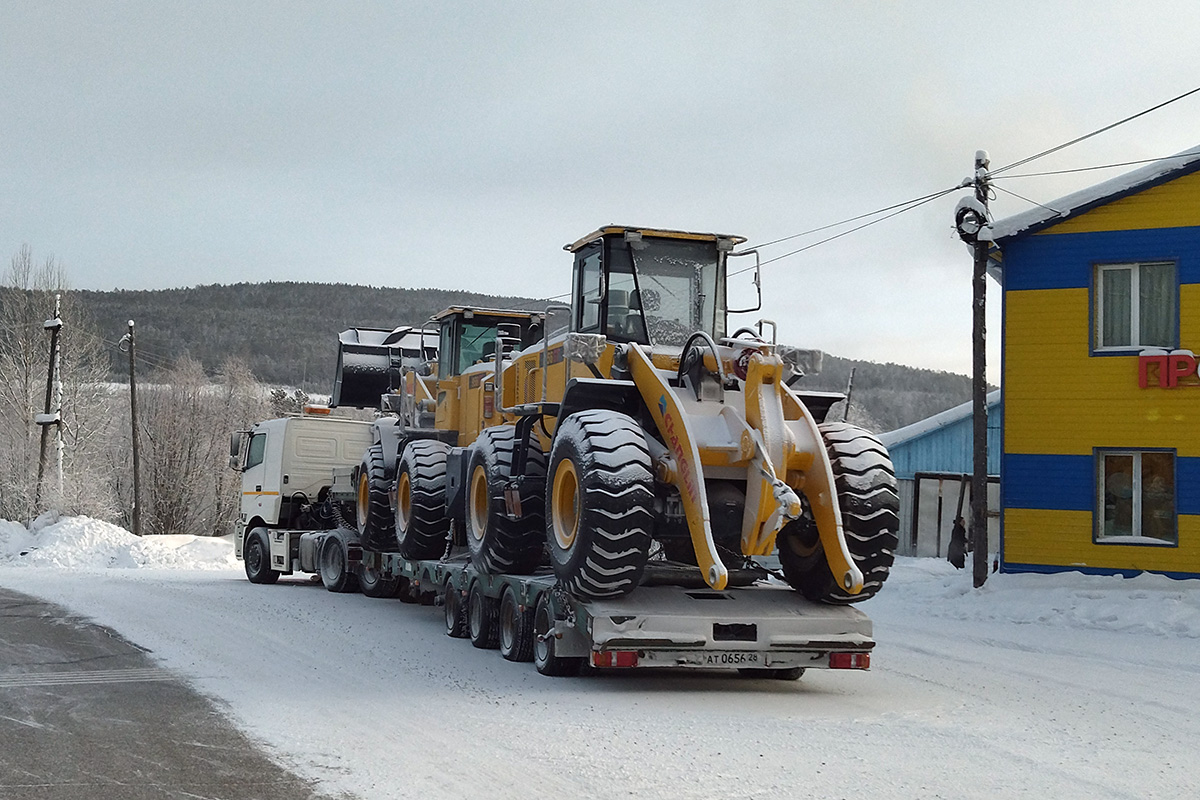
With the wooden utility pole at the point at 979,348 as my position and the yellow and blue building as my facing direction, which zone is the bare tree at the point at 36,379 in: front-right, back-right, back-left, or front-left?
back-left

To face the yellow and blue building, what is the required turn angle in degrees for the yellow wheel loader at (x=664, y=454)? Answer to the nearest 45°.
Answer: approximately 90° to its left

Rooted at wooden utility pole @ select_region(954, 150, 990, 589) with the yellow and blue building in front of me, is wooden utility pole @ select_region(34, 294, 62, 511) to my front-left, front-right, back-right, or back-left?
back-left

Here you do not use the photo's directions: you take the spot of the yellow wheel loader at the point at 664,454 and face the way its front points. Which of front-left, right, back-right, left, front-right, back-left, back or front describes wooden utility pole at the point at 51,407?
back

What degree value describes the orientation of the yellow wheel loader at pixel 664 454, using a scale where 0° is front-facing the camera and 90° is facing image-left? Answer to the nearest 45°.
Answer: approximately 315°
